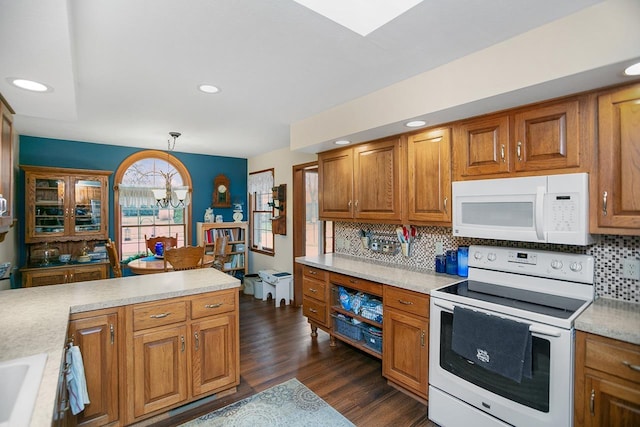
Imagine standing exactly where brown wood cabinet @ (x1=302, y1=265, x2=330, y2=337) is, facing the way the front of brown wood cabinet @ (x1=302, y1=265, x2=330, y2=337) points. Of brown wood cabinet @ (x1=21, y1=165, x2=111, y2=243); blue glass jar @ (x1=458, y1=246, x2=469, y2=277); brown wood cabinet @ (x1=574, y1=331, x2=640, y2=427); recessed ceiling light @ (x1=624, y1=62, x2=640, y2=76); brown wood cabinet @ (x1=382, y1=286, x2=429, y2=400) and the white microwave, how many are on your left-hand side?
5

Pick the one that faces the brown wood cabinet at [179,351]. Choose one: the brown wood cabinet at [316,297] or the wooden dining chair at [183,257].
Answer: the brown wood cabinet at [316,297]

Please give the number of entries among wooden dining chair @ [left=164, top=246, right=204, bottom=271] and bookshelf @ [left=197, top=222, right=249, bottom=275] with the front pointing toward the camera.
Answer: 1

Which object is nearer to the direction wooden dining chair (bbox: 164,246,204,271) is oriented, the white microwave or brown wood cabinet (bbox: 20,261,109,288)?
the brown wood cabinet

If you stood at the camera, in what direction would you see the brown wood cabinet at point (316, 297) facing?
facing the viewer and to the left of the viewer

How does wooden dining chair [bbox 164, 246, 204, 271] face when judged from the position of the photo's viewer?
facing away from the viewer

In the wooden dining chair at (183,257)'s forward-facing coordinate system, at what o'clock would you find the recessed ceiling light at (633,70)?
The recessed ceiling light is roughly at 5 o'clock from the wooden dining chair.

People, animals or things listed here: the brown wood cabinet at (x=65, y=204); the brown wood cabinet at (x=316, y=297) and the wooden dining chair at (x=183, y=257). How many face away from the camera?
1

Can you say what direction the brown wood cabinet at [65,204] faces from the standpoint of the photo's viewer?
facing the viewer

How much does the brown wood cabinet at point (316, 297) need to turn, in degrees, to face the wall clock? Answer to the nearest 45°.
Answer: approximately 90° to its right

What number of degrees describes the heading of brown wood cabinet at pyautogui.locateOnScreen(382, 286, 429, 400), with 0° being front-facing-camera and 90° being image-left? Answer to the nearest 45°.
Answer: approximately 45°

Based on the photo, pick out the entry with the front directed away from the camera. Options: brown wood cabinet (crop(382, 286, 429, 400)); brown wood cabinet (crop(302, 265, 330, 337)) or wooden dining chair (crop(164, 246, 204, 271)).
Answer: the wooden dining chair

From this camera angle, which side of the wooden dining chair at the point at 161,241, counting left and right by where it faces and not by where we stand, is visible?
front

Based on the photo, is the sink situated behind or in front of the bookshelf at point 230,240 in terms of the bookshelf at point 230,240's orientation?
in front
